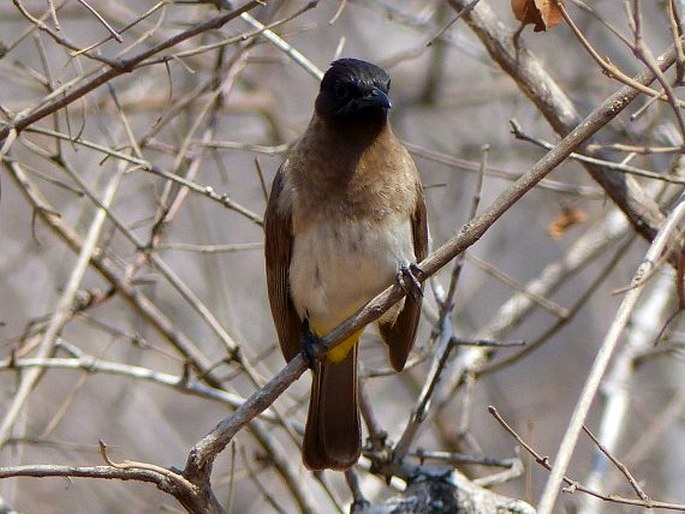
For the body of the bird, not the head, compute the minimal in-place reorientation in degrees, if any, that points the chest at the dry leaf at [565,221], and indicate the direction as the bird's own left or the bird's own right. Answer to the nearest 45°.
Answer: approximately 135° to the bird's own left

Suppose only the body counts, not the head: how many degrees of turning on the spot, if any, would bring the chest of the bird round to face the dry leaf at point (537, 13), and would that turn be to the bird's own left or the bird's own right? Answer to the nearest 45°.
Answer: approximately 135° to the bird's own left

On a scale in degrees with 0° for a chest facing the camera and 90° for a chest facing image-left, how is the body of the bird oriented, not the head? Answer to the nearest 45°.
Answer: approximately 0°
